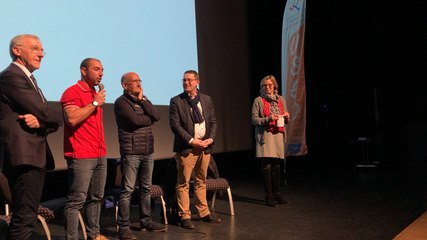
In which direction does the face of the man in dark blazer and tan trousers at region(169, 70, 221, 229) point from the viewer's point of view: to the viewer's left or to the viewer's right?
to the viewer's left

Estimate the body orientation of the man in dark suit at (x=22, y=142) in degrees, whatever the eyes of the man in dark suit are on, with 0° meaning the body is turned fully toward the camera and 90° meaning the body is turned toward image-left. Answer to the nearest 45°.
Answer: approximately 315°

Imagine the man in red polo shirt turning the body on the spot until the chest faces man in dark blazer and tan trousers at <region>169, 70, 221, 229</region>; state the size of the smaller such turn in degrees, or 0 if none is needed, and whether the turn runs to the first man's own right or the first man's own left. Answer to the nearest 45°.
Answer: approximately 90° to the first man's own left

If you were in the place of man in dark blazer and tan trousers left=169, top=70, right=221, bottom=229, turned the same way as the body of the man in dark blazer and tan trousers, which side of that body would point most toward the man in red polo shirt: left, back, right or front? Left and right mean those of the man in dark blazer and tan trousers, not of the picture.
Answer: right

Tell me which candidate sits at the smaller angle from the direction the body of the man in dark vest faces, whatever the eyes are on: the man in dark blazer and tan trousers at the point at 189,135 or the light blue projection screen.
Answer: the man in dark blazer and tan trousers

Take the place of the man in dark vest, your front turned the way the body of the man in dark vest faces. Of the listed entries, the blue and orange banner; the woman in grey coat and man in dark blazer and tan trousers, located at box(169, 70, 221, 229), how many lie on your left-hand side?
3

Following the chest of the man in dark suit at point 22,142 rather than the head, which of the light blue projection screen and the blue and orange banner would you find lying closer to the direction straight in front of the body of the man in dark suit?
the blue and orange banner

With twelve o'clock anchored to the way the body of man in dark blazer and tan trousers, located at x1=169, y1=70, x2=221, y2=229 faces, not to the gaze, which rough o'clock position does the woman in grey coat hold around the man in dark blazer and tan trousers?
The woman in grey coat is roughly at 9 o'clock from the man in dark blazer and tan trousers.

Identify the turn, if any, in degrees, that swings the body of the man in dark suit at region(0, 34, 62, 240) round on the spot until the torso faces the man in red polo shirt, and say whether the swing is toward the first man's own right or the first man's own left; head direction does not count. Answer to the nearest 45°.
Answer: approximately 90° to the first man's own left

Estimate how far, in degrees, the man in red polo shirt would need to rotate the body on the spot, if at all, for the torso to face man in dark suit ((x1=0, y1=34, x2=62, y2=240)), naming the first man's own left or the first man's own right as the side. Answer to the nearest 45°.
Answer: approximately 90° to the first man's own right
